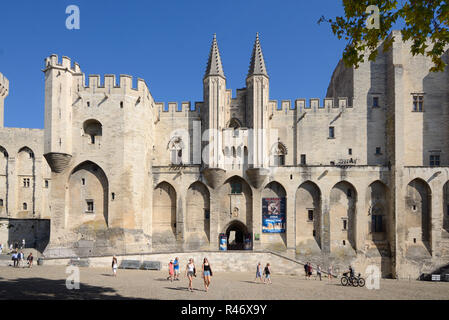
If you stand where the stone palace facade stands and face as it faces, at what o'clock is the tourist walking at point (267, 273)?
The tourist walking is roughly at 12 o'clock from the stone palace facade.

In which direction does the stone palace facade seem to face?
toward the camera

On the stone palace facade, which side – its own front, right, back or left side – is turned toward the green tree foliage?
front
